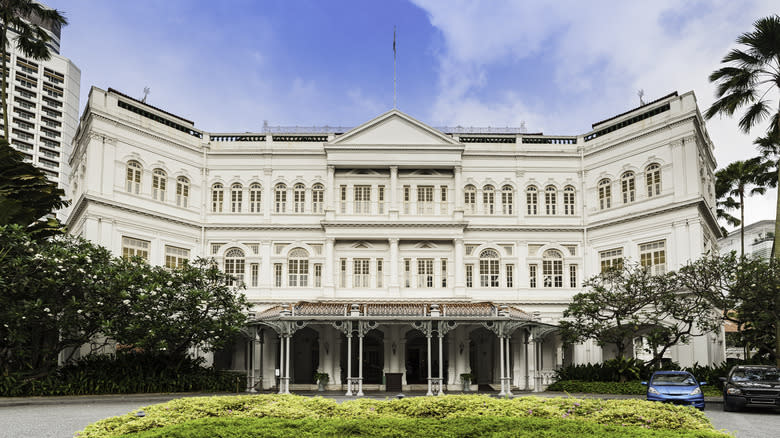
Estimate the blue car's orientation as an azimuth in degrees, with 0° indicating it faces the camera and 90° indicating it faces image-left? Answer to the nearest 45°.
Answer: approximately 0°

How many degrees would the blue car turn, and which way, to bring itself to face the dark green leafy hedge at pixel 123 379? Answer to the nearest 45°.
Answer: approximately 90° to its right

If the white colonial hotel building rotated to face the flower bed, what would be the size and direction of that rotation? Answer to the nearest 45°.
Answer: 0° — it already faces it

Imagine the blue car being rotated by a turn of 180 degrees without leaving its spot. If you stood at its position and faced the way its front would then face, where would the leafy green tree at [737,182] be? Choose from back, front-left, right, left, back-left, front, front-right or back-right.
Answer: front

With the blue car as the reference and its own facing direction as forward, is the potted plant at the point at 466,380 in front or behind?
behind

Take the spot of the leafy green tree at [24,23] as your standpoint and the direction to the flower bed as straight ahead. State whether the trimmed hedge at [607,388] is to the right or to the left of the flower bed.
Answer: left

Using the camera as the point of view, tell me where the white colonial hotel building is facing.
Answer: facing the viewer

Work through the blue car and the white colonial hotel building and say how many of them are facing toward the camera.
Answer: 2
